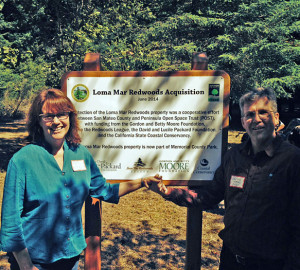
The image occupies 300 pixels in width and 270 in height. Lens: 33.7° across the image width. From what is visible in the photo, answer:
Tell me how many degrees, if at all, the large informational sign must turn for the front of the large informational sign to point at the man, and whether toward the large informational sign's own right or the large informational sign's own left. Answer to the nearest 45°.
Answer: approximately 45° to the large informational sign's own left

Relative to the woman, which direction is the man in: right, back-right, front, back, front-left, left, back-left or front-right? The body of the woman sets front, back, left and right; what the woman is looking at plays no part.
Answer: front-left

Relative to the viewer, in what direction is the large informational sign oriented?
toward the camera

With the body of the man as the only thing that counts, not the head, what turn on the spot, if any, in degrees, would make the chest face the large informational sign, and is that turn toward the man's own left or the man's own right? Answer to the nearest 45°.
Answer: approximately 90° to the man's own right

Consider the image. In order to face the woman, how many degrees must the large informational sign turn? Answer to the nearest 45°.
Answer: approximately 45° to its right

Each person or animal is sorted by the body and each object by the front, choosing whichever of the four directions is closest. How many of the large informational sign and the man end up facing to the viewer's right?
0

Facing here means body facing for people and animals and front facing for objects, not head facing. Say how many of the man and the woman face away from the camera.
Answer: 0

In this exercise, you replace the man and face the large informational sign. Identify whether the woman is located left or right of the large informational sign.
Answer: left

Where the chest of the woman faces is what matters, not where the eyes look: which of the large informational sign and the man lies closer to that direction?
the man

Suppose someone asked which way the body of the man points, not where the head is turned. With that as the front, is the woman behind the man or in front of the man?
in front

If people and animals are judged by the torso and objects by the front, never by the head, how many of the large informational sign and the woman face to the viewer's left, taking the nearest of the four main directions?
0

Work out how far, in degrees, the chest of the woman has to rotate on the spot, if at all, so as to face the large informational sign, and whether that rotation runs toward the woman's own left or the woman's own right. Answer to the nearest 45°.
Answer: approximately 90° to the woman's own left

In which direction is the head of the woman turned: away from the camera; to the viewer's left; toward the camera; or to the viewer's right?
toward the camera

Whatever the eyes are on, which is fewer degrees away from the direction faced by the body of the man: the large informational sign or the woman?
the woman

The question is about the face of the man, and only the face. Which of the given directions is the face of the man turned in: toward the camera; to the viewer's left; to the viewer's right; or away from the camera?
toward the camera
